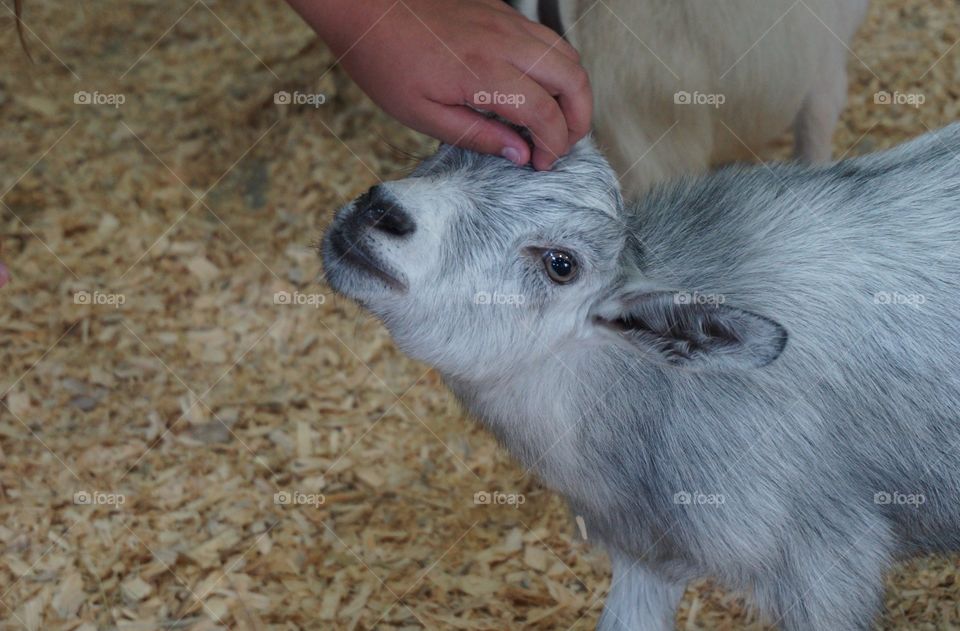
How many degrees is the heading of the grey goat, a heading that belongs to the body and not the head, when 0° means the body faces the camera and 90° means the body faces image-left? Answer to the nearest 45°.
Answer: approximately 90°

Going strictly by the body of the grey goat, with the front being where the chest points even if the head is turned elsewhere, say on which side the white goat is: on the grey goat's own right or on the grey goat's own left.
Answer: on the grey goat's own right
